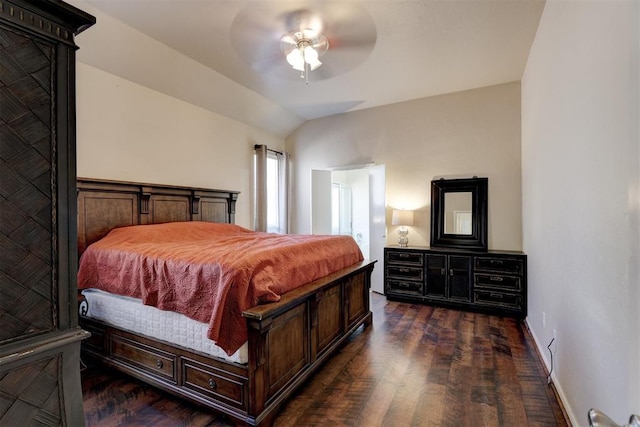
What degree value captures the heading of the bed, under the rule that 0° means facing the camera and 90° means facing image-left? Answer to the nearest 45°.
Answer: approximately 315°

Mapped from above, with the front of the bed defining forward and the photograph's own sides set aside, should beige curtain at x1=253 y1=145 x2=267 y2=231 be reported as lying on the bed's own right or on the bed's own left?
on the bed's own left

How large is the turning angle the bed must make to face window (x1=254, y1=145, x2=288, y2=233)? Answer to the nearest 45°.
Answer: approximately 135° to its left

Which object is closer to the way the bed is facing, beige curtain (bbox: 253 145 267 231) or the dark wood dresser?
the dark wood dresser

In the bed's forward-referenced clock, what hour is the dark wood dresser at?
The dark wood dresser is roughly at 10 o'clock from the bed.
